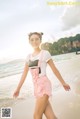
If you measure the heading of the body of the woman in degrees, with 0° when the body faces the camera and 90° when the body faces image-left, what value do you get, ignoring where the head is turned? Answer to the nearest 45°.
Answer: approximately 45°
